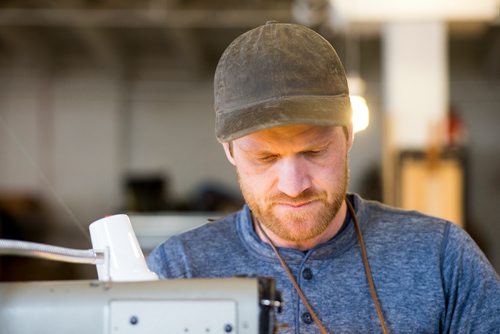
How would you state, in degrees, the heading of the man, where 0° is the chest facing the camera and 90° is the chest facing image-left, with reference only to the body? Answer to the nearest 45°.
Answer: approximately 0°

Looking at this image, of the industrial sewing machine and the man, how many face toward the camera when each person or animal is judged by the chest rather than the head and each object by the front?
1

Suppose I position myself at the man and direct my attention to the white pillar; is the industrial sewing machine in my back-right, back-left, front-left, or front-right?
back-left

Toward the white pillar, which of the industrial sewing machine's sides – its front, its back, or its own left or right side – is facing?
front

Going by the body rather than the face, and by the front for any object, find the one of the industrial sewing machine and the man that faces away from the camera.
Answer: the industrial sewing machine

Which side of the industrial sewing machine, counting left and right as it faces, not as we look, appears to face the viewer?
back

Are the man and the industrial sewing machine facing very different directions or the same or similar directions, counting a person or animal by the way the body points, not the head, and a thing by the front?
very different directions
